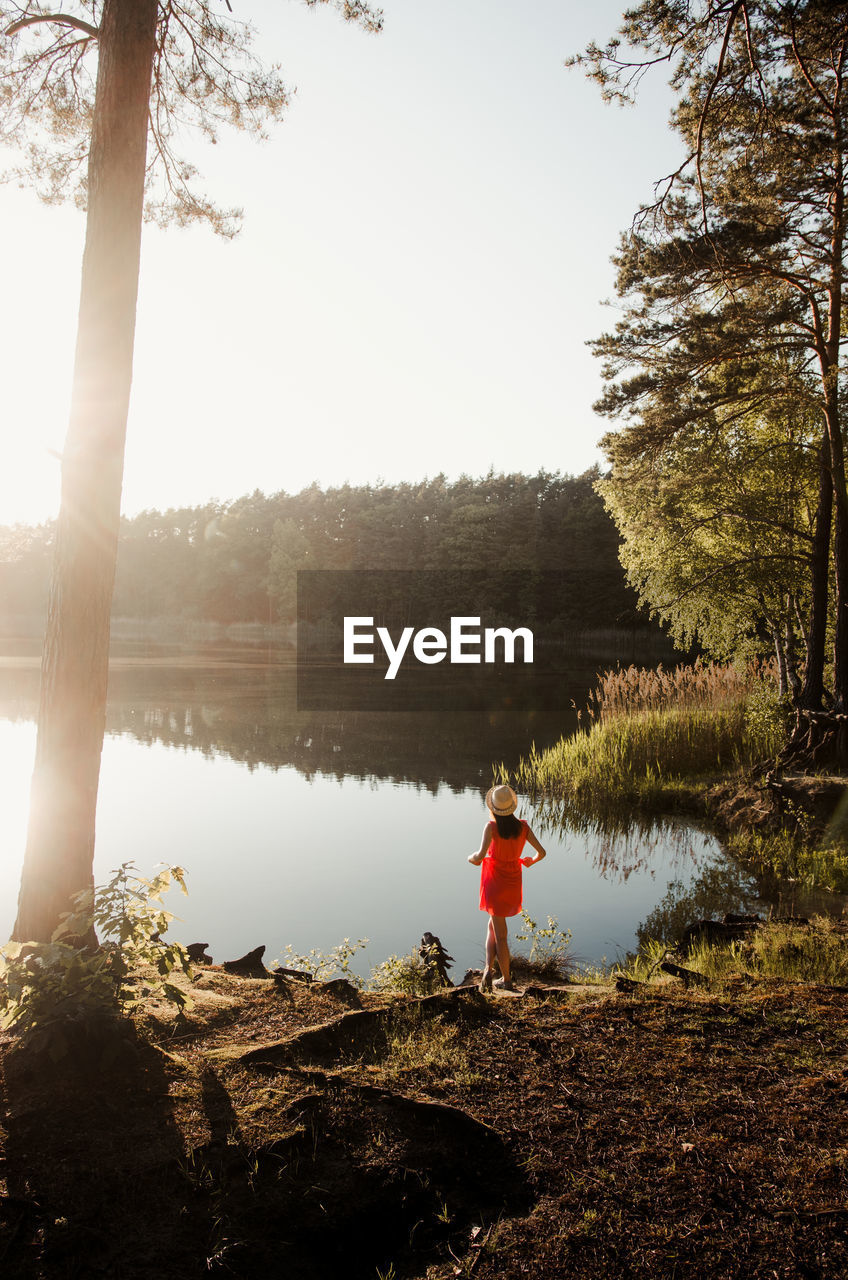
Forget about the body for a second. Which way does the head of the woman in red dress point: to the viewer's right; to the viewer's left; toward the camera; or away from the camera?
away from the camera

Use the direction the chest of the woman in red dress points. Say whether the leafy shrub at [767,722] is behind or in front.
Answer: in front

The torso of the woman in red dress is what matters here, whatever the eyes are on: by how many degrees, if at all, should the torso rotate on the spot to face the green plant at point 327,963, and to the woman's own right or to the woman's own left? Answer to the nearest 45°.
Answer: approximately 45° to the woman's own left

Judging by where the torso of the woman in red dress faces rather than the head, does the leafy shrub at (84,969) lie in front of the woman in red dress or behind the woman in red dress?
behind

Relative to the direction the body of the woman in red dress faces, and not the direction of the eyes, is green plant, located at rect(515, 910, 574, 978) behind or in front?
in front

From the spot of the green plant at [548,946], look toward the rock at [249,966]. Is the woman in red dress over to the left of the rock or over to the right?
left

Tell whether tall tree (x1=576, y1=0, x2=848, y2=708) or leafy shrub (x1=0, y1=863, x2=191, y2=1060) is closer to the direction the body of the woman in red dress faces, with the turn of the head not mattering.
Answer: the tall tree

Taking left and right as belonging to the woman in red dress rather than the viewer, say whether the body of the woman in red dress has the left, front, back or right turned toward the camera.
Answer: back

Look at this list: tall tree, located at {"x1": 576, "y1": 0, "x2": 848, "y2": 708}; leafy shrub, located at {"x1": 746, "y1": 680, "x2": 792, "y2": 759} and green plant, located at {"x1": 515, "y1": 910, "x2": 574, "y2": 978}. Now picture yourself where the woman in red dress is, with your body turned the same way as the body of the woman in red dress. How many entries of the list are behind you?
0

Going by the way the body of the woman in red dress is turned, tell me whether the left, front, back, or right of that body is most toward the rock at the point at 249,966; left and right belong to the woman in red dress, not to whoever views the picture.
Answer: left
